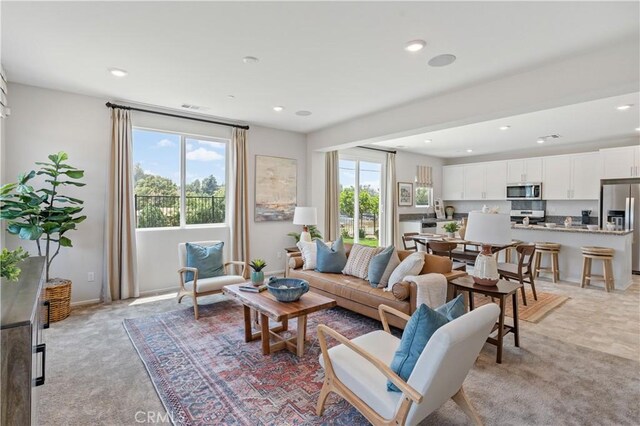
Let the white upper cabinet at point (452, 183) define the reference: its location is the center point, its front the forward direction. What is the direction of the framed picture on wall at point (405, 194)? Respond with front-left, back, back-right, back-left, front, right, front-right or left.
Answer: front-right

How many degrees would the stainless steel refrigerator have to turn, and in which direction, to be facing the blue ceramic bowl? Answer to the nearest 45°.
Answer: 0° — it already faces it

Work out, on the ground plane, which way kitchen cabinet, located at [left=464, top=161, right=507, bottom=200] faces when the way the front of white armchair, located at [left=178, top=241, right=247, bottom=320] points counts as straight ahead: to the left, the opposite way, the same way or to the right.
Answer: to the right

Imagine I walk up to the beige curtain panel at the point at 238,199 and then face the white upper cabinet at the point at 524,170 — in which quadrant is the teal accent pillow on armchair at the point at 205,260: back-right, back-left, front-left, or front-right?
back-right

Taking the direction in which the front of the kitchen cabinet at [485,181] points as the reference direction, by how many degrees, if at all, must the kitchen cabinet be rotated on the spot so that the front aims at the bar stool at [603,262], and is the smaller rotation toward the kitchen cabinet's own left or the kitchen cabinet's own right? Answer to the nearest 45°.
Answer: approximately 45° to the kitchen cabinet's own left

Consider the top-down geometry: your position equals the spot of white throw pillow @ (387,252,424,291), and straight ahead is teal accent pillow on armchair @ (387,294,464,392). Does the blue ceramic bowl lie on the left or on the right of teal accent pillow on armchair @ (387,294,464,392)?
right

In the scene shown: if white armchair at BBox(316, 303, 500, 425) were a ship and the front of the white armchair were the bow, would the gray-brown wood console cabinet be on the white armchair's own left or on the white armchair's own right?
on the white armchair's own left

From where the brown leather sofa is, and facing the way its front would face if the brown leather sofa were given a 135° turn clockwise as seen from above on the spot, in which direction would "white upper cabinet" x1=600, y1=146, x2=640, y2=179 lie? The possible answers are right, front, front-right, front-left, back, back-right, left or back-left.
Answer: front-right

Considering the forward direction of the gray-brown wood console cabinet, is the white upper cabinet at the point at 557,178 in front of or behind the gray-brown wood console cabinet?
in front

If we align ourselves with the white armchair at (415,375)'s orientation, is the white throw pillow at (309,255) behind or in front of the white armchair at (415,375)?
in front

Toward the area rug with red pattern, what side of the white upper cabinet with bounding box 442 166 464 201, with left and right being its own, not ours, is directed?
front

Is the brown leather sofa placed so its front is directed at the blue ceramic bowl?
yes
